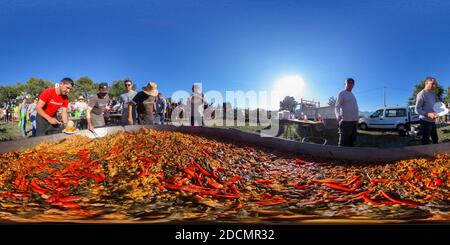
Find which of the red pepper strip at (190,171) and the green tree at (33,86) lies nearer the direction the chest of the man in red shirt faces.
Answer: the red pepper strip

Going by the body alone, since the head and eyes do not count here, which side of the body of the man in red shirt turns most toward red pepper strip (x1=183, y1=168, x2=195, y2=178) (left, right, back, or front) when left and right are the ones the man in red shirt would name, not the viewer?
front

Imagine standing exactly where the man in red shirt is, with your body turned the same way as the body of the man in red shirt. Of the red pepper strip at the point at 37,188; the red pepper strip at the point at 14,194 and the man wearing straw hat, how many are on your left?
1

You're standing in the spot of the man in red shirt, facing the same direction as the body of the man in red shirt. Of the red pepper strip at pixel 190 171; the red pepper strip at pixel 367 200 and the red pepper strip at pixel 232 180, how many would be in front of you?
3

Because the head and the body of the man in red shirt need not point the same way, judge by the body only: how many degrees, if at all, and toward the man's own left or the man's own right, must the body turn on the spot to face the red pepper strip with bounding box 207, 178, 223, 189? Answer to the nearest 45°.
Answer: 0° — they already face it

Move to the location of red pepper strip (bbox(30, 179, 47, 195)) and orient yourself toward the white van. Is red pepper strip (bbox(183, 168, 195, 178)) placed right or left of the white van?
right

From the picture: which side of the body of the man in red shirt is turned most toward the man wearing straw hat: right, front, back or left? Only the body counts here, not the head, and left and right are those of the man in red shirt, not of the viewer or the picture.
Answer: left

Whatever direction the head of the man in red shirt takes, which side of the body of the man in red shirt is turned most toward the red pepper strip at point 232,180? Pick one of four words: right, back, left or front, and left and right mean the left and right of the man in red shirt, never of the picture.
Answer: front

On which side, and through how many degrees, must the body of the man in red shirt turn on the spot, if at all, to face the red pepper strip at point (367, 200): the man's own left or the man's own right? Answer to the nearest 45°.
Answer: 0° — they already face it

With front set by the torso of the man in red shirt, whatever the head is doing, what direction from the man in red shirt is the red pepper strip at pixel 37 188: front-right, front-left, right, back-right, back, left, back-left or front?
front-right
